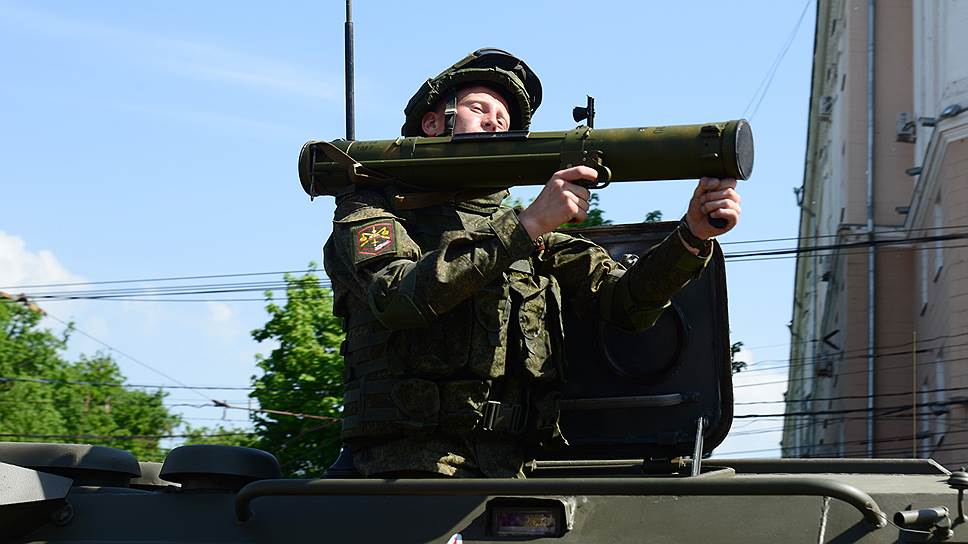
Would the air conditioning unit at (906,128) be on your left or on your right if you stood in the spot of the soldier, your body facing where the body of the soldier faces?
on your left

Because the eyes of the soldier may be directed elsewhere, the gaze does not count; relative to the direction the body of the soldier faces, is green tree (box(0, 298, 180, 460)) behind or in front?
behind

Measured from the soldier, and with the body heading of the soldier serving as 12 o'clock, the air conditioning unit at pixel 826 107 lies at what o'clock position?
The air conditioning unit is roughly at 8 o'clock from the soldier.

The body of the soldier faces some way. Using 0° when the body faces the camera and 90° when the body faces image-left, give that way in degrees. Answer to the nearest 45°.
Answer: approximately 315°

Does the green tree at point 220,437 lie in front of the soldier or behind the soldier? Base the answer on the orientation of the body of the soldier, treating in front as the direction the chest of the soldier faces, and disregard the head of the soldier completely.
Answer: behind
